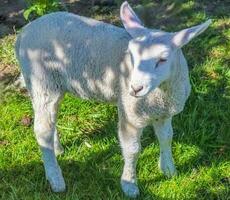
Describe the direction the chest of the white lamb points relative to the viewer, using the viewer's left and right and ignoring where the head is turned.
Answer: facing the viewer and to the right of the viewer
